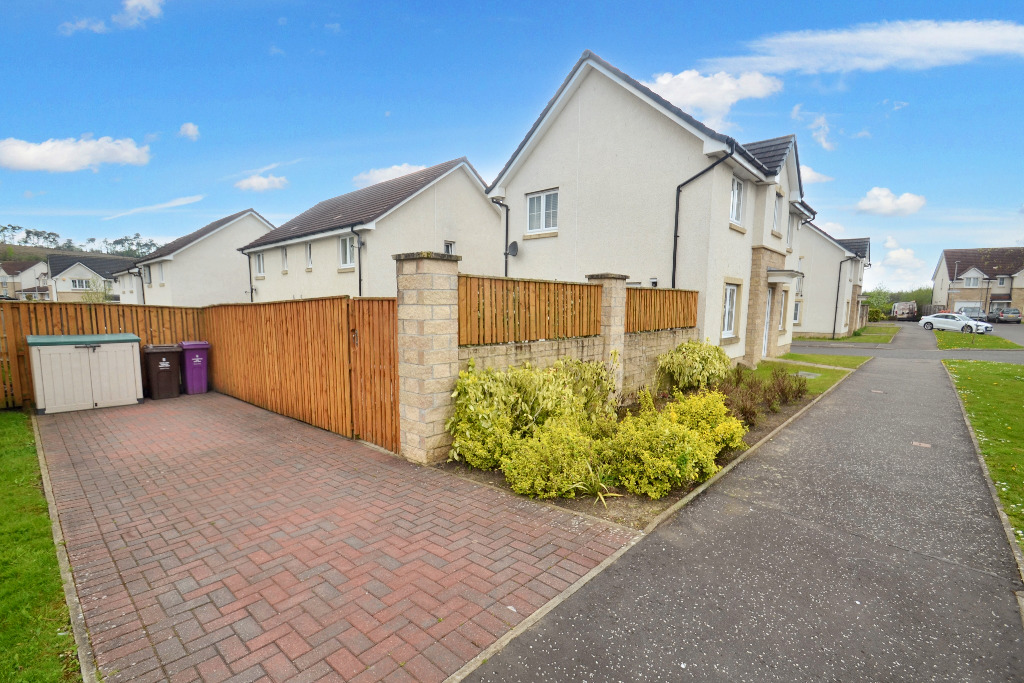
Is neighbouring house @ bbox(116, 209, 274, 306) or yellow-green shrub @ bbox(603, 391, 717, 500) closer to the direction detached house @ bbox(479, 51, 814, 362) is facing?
the yellow-green shrub

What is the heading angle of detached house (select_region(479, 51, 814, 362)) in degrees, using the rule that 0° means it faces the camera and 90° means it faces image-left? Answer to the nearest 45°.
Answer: approximately 315°

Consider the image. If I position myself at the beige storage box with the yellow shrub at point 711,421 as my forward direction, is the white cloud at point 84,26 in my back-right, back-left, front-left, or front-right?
back-left

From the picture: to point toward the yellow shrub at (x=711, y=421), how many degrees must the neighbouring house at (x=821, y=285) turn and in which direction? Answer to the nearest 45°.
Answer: approximately 90° to its right

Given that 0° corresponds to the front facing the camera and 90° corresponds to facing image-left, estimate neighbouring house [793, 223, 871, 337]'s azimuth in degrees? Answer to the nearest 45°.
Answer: approximately 270°
